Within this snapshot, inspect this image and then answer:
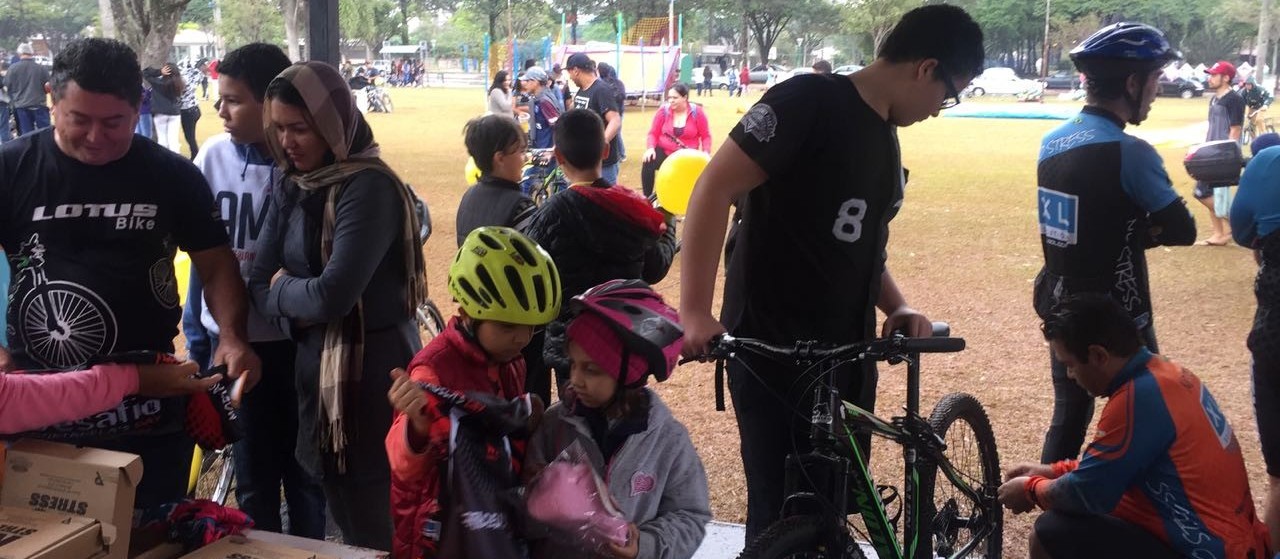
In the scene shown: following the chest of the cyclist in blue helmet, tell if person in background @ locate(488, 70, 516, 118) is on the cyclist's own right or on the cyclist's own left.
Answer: on the cyclist's own left

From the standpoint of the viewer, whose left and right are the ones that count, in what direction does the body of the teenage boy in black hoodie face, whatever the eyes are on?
facing away from the viewer

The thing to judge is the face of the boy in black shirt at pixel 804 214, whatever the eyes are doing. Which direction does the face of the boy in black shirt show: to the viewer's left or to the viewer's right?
to the viewer's right

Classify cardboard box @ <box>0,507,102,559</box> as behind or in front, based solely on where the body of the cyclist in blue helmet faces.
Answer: behind

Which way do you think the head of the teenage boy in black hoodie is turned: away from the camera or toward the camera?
away from the camera

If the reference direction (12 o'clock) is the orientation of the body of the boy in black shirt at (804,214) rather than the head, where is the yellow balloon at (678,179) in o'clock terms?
The yellow balloon is roughly at 7 o'clock from the boy in black shirt.
